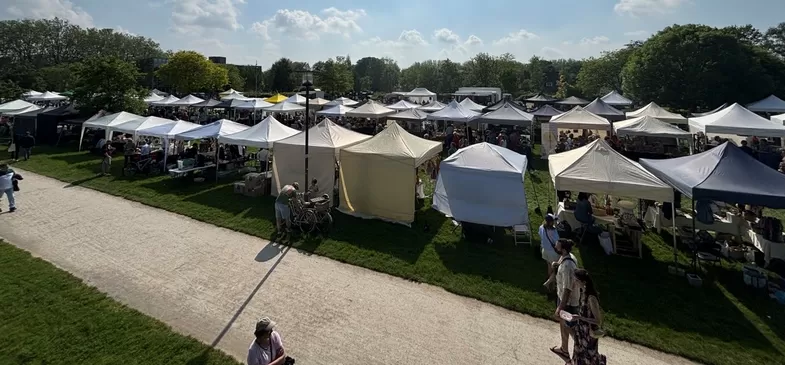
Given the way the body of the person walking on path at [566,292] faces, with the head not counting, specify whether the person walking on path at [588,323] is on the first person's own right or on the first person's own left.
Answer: on the first person's own left

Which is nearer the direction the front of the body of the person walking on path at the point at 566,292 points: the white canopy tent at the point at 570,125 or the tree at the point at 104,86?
the tree

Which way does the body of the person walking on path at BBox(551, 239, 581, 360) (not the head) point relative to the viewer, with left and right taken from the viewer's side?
facing to the left of the viewer
